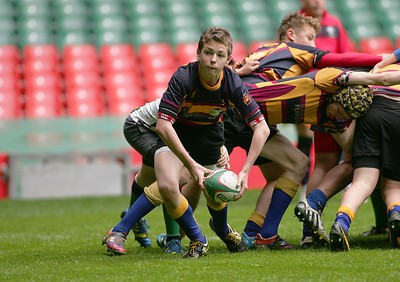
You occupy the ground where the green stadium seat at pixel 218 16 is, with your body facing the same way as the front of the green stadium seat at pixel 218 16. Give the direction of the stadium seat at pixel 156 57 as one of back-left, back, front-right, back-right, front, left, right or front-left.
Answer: front-right

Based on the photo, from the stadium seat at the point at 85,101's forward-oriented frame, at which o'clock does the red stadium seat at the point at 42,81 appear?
The red stadium seat is roughly at 4 o'clock from the stadium seat.

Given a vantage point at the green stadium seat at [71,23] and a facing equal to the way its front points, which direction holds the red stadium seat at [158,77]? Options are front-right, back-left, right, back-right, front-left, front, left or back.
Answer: front-left

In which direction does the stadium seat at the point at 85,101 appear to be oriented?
toward the camera

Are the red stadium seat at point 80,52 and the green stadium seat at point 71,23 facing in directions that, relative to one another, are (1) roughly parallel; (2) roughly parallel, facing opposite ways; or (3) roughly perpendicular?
roughly parallel

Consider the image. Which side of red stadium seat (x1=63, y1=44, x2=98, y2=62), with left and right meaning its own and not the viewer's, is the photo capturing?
front

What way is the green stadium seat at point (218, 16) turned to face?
toward the camera

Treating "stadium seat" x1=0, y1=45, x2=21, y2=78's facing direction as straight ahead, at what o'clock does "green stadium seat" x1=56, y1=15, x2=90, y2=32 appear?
The green stadium seat is roughly at 8 o'clock from the stadium seat.

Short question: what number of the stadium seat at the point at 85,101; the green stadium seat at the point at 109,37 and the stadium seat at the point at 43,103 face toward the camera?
3

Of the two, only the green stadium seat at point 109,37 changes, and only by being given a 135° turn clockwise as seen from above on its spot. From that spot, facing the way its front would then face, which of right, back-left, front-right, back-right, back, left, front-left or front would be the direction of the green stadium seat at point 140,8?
right

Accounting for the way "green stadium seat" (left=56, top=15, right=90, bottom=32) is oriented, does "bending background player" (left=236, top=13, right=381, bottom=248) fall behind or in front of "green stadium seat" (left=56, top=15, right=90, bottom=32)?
in front

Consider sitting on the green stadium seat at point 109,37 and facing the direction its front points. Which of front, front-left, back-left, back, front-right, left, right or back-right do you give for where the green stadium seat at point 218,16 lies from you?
left
